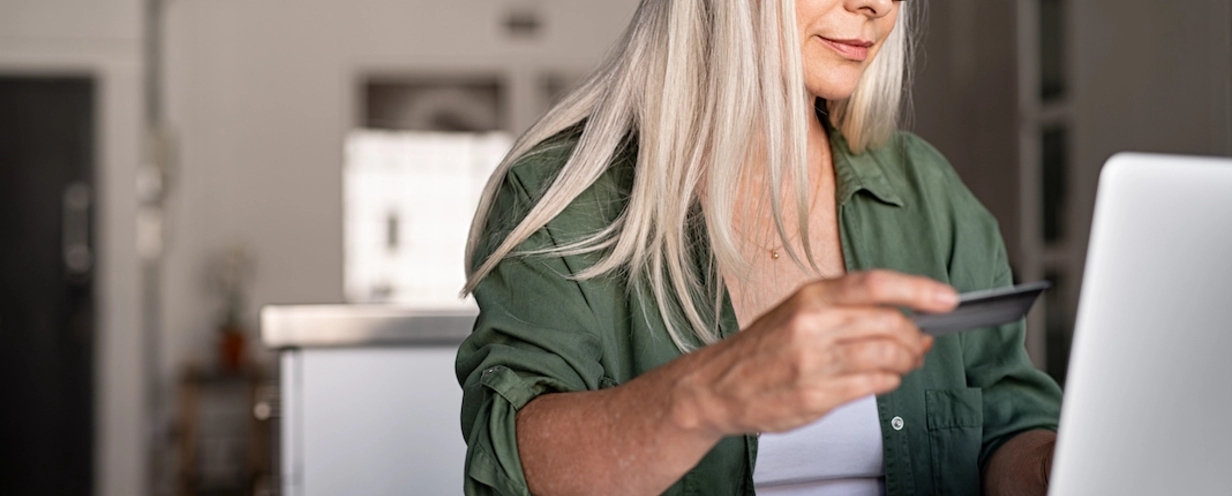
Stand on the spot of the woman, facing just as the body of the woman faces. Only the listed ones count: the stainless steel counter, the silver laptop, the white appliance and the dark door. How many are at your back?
3

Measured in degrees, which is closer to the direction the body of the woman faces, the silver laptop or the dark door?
the silver laptop

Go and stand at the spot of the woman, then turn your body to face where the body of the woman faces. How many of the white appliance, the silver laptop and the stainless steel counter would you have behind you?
2

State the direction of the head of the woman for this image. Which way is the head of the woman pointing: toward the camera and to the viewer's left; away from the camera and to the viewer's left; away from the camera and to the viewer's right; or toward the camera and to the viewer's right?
toward the camera and to the viewer's right

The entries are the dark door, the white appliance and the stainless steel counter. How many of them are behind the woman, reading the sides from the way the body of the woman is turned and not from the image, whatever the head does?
3

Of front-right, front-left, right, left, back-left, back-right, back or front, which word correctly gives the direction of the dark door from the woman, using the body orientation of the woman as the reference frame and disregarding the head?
back

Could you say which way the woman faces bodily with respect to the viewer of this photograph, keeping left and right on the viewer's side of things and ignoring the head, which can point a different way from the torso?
facing the viewer and to the right of the viewer

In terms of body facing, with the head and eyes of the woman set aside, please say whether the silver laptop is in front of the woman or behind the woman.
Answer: in front

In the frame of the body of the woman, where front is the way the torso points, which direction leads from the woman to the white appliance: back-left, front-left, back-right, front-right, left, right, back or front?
back

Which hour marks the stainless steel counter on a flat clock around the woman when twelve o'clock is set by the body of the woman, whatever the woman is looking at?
The stainless steel counter is roughly at 6 o'clock from the woman.

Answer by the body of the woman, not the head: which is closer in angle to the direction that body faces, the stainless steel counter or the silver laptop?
the silver laptop
